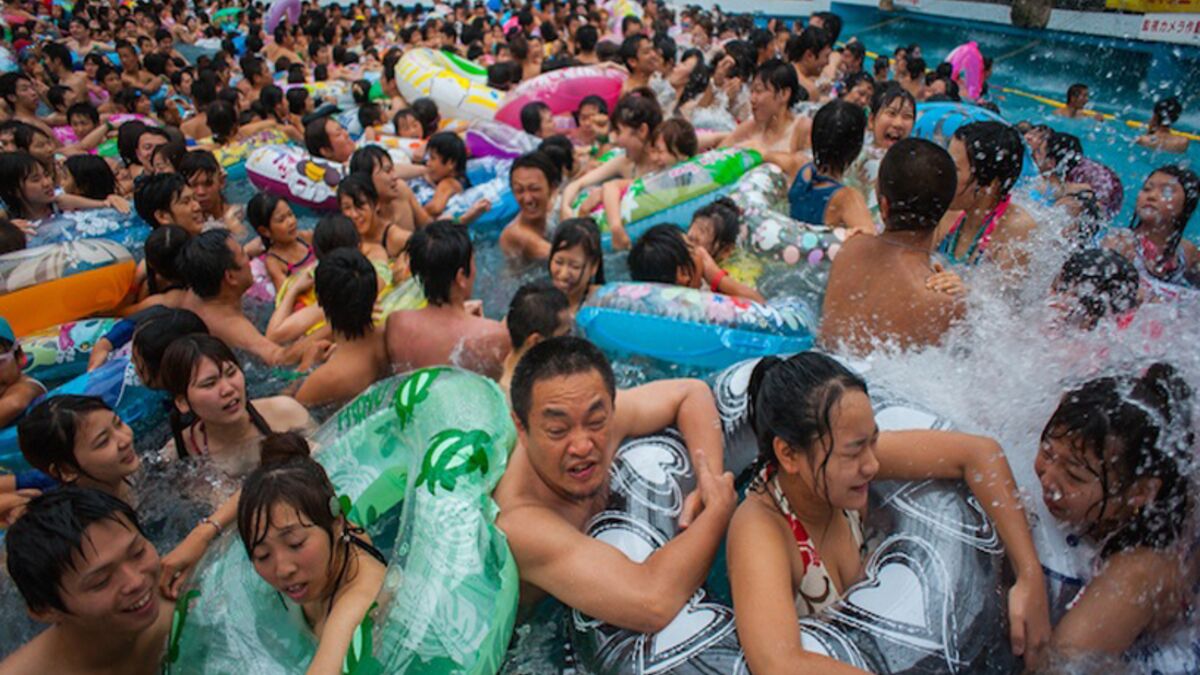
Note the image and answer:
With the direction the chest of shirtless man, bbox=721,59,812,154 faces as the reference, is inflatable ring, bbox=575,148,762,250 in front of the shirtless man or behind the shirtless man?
in front

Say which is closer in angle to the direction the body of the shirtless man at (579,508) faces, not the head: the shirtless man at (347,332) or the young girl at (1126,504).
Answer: the young girl

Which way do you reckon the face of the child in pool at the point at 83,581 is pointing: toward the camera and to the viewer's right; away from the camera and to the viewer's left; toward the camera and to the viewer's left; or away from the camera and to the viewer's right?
toward the camera and to the viewer's right

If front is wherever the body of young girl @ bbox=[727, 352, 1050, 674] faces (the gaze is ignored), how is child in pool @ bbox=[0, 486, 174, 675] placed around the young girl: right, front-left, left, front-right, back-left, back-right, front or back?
right

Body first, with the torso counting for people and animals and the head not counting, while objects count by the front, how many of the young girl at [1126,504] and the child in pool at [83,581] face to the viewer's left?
1

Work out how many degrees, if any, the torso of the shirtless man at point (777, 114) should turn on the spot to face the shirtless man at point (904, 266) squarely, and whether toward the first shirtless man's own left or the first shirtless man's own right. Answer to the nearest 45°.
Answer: approximately 45° to the first shirtless man's own left

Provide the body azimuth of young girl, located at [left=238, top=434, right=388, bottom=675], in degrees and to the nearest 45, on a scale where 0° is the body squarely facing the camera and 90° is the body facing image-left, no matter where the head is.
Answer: approximately 45°

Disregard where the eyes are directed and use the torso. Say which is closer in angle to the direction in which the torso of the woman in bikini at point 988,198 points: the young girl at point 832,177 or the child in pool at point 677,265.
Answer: the child in pool

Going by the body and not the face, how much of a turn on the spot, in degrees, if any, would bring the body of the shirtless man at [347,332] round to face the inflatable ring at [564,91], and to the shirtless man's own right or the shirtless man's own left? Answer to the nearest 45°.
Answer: approximately 45° to the shirtless man's own right

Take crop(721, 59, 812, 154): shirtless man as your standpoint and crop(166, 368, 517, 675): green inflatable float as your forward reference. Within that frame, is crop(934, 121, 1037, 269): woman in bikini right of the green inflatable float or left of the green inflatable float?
left

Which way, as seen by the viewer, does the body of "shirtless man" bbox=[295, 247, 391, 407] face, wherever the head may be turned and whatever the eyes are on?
away from the camera

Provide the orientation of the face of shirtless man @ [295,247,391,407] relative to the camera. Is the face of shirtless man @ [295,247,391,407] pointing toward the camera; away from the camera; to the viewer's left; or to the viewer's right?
away from the camera

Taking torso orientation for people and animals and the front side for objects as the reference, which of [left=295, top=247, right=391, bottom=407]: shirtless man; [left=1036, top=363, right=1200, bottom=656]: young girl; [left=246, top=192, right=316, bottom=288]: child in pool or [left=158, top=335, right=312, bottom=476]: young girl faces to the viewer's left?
[left=1036, top=363, right=1200, bottom=656]: young girl

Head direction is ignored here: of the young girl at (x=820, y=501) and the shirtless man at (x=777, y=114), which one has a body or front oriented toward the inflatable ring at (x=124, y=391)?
the shirtless man
